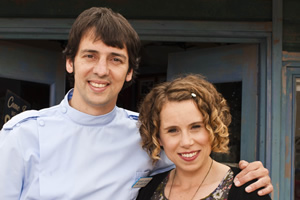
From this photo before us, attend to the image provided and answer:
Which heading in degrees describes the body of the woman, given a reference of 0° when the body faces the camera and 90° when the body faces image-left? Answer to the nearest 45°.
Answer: approximately 0°

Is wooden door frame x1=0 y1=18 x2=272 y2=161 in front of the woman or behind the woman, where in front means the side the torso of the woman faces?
behind

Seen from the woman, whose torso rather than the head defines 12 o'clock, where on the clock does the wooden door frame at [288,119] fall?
The wooden door frame is roughly at 7 o'clock from the woman.
